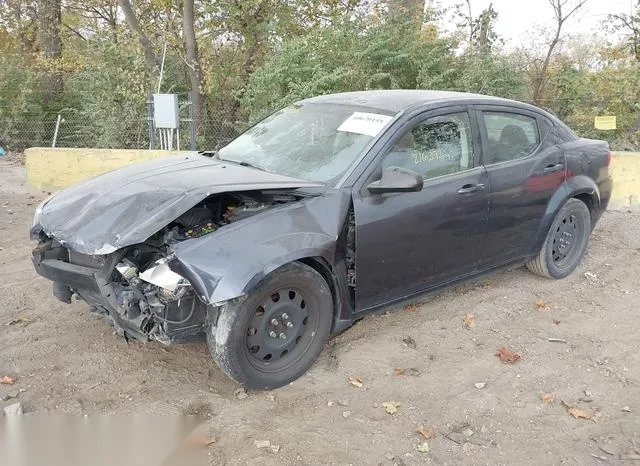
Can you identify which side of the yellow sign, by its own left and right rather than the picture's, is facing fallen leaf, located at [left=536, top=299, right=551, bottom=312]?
front

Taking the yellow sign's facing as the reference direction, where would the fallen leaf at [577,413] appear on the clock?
The fallen leaf is roughly at 12 o'clock from the yellow sign.

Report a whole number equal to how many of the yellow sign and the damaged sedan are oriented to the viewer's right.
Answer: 0

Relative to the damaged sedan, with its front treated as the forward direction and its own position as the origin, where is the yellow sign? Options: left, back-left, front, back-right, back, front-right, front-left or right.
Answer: back

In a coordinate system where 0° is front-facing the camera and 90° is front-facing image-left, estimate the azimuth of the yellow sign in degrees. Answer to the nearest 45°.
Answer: approximately 0°

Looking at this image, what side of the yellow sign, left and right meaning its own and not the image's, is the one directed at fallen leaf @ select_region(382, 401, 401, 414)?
front
